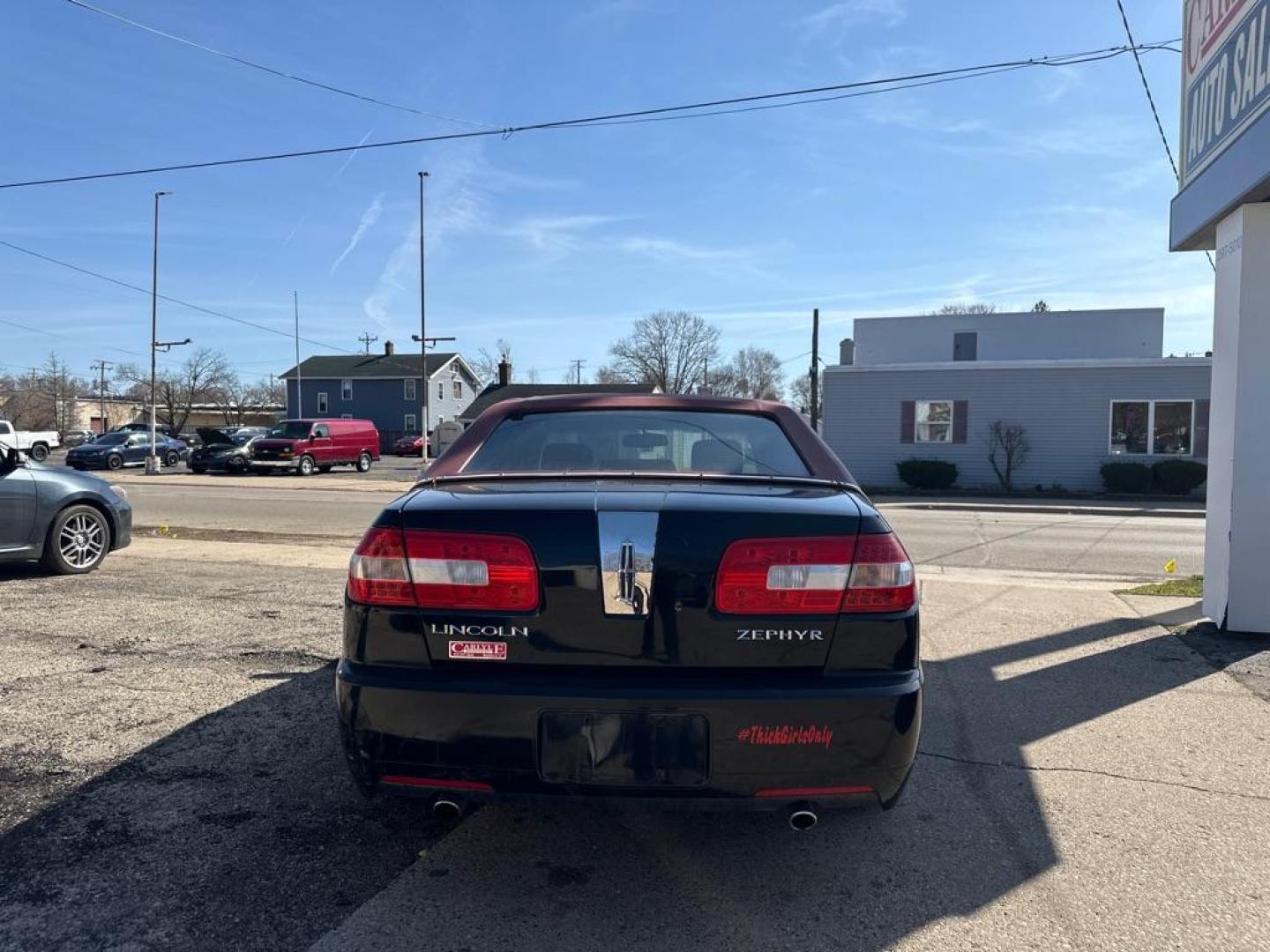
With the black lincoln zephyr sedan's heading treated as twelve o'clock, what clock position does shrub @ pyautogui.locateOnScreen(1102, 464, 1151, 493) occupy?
The shrub is roughly at 1 o'clock from the black lincoln zephyr sedan.

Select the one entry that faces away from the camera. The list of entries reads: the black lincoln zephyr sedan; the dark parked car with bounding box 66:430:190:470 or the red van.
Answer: the black lincoln zephyr sedan

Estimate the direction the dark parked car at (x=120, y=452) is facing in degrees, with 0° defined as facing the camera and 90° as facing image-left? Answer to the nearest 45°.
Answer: approximately 45°

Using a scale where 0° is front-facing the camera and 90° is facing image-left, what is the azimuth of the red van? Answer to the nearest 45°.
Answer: approximately 45°

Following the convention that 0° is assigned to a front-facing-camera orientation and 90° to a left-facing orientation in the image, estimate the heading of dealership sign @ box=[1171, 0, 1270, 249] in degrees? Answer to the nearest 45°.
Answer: approximately 45°

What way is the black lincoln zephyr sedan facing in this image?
away from the camera

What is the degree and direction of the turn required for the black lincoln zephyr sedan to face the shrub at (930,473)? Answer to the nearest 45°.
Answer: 0° — it already faces it

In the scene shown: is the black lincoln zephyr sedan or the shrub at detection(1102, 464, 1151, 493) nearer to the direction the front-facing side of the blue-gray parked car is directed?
the shrub

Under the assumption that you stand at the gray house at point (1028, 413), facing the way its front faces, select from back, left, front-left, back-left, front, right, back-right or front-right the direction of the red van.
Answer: right
